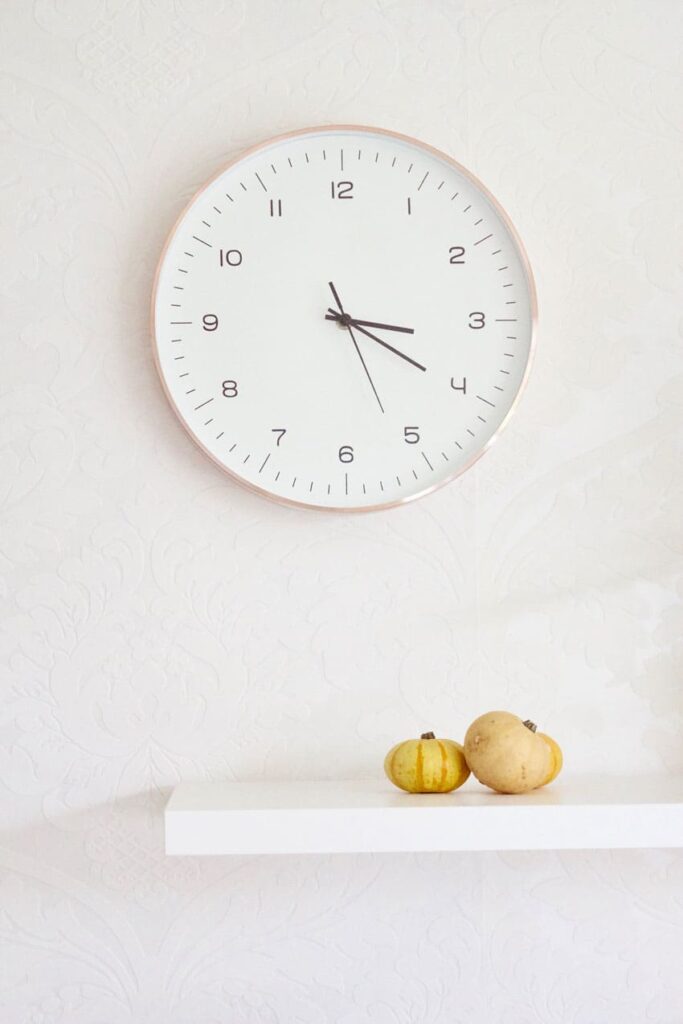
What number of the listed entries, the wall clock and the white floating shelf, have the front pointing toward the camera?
2

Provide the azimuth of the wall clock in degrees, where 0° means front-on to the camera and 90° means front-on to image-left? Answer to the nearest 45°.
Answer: approximately 0°
